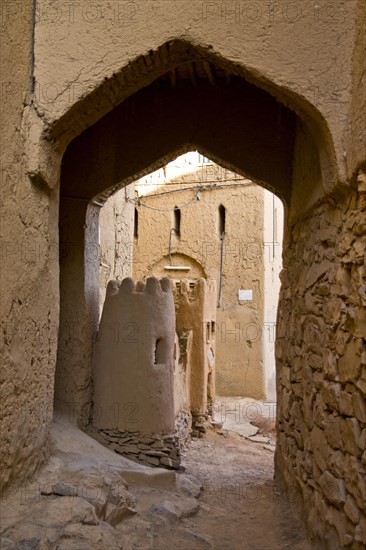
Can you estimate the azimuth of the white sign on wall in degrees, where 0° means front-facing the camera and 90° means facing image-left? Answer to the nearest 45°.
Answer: approximately 0°

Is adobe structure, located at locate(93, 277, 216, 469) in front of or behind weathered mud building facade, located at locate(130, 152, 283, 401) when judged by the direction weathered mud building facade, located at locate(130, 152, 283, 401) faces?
in front

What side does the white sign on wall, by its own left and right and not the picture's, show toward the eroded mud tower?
front

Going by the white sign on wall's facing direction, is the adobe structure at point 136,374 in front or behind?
in front

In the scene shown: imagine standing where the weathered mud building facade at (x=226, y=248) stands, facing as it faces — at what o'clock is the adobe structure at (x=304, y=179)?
The adobe structure is roughly at 12 o'clock from the weathered mud building facade.

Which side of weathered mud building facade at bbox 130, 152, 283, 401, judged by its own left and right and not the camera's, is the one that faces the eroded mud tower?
front

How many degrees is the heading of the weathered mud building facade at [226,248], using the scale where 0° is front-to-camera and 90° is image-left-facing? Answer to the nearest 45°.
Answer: approximately 0°

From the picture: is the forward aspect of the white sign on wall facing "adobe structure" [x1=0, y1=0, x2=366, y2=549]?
yes
